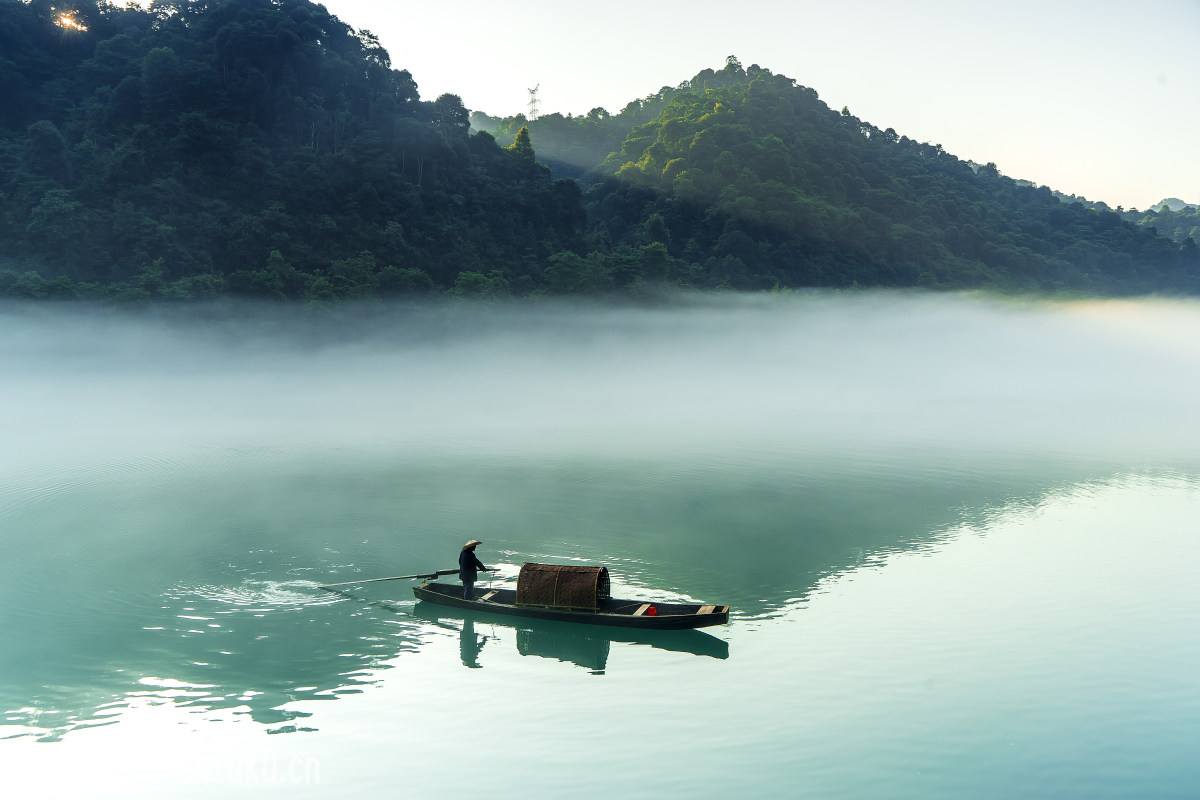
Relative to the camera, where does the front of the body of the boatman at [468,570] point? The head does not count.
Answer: to the viewer's right
